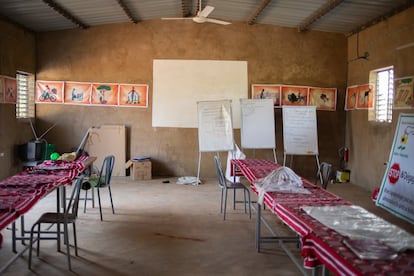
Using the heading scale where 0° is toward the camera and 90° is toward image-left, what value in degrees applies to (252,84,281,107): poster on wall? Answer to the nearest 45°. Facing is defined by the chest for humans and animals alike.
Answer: approximately 0°

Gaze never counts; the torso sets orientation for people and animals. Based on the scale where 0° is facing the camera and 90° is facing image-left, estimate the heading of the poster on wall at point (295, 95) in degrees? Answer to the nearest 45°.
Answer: approximately 0°

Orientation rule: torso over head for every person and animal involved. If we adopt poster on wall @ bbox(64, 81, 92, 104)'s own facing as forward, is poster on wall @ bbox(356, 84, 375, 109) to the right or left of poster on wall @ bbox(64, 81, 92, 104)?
on its left

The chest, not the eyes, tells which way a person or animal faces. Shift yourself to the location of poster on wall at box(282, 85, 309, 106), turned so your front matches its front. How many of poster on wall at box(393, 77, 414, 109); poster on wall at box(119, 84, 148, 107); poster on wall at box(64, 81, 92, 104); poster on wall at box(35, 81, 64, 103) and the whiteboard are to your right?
4

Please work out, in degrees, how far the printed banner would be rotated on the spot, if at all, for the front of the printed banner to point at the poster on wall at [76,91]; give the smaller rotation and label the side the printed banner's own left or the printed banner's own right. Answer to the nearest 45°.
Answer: approximately 45° to the printed banner's own right

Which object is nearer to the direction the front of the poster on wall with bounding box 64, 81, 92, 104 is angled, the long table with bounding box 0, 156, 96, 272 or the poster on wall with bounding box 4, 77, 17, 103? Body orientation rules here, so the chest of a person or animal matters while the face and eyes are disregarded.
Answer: the long table

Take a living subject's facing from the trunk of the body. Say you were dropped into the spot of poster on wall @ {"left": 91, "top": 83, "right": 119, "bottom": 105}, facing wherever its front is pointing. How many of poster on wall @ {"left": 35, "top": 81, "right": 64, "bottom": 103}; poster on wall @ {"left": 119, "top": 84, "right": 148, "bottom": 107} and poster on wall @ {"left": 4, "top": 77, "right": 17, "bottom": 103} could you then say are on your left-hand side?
1

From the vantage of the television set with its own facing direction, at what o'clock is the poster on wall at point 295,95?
The poster on wall is roughly at 11 o'clock from the television set.
